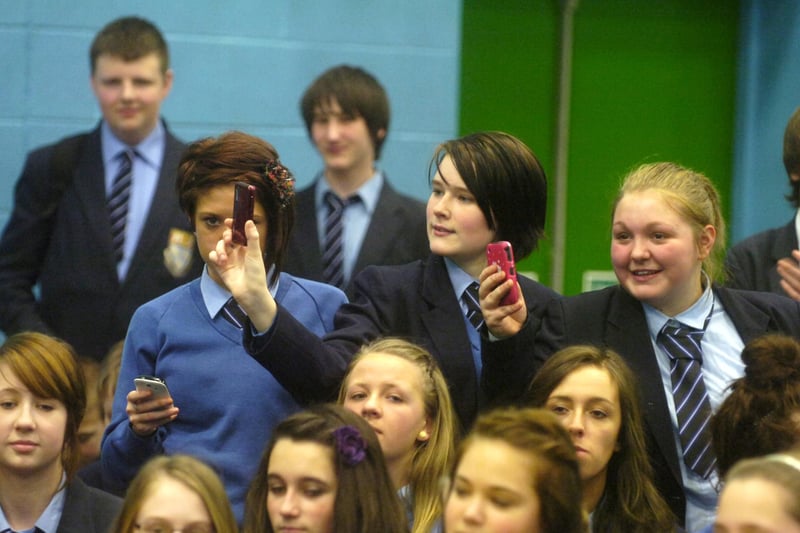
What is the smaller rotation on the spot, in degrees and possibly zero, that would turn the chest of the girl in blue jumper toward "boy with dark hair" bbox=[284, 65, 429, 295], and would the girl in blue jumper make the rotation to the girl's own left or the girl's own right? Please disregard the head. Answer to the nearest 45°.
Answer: approximately 180°

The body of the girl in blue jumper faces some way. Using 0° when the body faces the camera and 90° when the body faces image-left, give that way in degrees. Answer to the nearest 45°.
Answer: approximately 0°

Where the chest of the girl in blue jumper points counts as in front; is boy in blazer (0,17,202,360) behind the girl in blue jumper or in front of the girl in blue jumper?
behind

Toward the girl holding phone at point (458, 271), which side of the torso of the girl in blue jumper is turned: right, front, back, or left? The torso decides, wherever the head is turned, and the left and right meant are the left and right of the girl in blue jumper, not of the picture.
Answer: left
